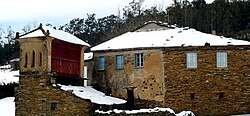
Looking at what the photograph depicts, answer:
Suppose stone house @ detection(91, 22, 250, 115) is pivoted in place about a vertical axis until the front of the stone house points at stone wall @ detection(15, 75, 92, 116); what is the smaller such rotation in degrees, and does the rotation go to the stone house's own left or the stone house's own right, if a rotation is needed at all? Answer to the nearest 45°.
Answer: approximately 45° to the stone house's own right

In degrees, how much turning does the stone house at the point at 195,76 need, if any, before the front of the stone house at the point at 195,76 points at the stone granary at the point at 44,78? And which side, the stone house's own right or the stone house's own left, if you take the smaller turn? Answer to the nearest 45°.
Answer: approximately 45° to the stone house's own right

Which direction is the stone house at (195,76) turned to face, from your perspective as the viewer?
facing the viewer and to the left of the viewer
